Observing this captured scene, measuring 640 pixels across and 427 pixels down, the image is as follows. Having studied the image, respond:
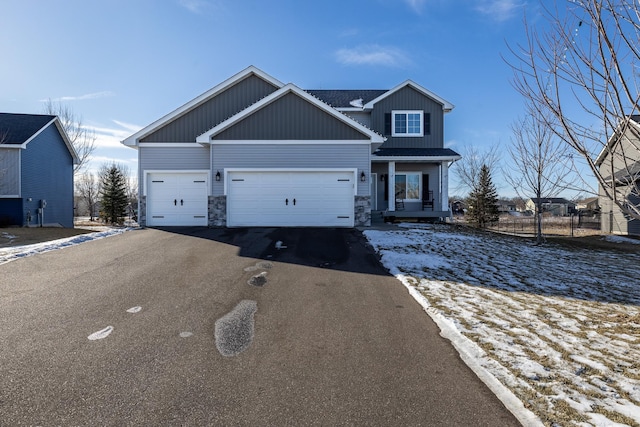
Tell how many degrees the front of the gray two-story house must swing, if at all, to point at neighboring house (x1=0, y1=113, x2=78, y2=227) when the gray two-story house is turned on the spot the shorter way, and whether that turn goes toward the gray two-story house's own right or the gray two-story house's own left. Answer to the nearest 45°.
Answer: approximately 135° to the gray two-story house's own right

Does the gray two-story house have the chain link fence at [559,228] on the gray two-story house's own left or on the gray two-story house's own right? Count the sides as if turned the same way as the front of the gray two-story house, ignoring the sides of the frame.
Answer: on the gray two-story house's own left

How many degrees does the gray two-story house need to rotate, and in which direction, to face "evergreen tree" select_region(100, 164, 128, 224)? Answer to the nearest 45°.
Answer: approximately 135° to its right

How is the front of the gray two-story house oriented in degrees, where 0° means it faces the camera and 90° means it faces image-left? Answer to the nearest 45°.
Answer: approximately 0°

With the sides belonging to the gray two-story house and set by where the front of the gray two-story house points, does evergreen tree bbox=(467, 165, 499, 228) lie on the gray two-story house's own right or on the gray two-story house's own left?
on the gray two-story house's own left

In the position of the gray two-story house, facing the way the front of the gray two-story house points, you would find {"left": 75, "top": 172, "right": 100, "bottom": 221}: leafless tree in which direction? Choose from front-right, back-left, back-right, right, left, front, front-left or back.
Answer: back-right
